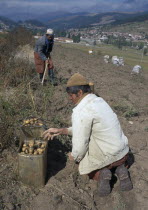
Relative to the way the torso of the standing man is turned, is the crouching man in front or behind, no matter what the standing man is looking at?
in front

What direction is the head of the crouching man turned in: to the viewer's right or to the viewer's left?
to the viewer's left

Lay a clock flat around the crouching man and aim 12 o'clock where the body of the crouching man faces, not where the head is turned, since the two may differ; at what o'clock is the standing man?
The standing man is roughly at 1 o'clock from the crouching man.

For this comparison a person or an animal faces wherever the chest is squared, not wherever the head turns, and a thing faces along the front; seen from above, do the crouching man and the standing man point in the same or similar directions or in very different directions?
very different directions

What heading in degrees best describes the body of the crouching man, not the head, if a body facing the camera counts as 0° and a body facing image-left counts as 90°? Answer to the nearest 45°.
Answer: approximately 135°
